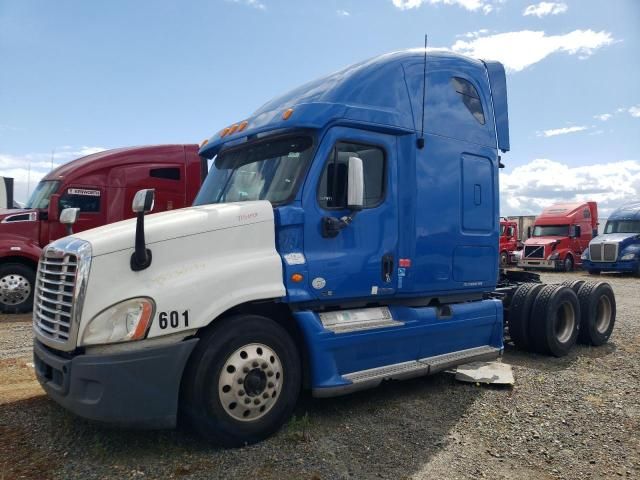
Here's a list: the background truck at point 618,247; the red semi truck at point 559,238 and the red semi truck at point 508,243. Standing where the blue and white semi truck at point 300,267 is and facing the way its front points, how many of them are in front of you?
0

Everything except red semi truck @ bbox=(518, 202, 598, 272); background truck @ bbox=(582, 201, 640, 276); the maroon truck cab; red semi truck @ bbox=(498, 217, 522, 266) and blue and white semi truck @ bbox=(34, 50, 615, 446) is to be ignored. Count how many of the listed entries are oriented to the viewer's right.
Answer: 0

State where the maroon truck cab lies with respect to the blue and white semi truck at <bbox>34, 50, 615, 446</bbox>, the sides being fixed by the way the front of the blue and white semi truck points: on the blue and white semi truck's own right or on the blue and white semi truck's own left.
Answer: on the blue and white semi truck's own right

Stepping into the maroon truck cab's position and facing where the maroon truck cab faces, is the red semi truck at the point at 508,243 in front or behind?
behind

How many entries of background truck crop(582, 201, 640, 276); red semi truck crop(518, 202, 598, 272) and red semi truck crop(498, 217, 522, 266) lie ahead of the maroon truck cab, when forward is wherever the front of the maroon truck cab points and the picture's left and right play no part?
0

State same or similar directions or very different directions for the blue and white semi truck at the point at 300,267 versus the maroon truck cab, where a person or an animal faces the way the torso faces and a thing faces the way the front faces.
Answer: same or similar directions

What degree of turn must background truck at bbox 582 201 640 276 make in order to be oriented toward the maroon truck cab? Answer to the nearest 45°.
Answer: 0° — it already faces it

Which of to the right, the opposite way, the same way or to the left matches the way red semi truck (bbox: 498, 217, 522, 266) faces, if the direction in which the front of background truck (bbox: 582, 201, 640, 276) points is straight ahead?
the same way

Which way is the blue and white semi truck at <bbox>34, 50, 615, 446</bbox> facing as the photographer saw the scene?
facing the viewer and to the left of the viewer

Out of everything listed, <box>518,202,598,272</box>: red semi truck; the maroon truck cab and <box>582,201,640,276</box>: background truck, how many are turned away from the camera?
0

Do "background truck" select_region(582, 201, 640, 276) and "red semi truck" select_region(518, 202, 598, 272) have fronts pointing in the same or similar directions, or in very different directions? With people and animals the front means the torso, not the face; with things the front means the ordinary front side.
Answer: same or similar directions

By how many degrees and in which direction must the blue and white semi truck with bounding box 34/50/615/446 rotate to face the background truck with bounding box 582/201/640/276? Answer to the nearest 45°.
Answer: approximately 180°

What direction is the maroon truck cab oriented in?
to the viewer's left

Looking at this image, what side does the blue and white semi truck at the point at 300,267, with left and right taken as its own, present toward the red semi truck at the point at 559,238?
back

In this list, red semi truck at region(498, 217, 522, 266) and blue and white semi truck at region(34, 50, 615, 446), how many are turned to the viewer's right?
0
